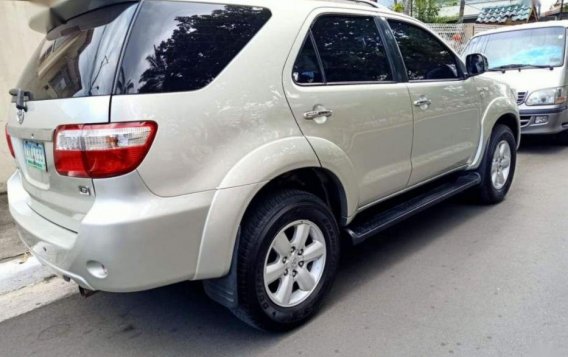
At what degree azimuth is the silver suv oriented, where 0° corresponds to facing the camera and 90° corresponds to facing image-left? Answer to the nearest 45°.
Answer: approximately 225°

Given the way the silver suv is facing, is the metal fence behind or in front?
in front

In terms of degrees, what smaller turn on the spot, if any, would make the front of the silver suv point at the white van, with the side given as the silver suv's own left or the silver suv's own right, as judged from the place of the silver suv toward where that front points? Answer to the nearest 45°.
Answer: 0° — it already faces it
